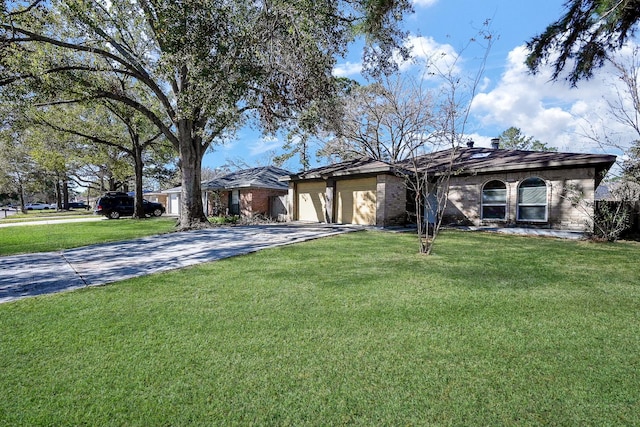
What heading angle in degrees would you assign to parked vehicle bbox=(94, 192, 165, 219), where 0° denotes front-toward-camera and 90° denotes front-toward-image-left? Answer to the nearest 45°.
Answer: approximately 225°

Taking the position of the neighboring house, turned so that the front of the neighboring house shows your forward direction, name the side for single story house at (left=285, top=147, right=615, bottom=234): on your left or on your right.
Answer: on your left

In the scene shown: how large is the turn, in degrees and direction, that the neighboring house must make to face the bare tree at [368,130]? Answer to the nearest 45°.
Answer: approximately 135° to its left

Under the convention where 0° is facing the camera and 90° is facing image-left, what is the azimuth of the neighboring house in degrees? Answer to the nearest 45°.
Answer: approximately 45°

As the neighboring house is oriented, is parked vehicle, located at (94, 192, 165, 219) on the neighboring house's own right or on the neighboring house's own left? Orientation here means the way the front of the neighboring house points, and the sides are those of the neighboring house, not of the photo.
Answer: on the neighboring house's own right

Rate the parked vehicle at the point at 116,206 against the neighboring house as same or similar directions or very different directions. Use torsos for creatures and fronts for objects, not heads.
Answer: very different directions

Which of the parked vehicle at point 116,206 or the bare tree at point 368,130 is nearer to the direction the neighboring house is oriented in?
the parked vehicle
